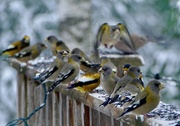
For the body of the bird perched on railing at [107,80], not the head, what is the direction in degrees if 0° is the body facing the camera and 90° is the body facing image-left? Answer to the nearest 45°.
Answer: approximately 45°

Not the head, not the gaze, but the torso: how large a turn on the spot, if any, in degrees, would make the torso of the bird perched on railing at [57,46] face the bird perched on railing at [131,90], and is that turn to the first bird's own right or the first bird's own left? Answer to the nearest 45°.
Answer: approximately 90° to the first bird's own left
